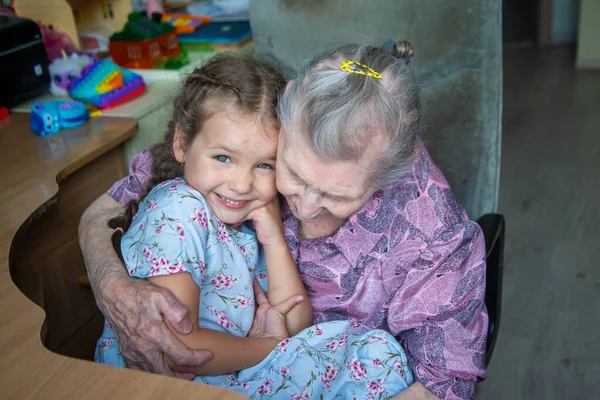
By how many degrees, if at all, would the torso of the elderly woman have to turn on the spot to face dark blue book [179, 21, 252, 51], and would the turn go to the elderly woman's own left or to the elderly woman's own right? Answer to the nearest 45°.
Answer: approximately 135° to the elderly woman's own right

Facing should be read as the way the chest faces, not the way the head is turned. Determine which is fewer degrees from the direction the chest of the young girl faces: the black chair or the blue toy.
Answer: the black chair

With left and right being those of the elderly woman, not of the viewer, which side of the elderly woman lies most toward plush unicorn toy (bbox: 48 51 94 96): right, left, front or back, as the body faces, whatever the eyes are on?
right

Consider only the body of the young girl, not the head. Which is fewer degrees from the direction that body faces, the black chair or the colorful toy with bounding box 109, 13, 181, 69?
the black chair

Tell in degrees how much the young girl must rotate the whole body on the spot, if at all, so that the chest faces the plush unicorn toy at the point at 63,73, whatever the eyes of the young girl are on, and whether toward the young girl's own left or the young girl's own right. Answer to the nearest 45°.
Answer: approximately 180°

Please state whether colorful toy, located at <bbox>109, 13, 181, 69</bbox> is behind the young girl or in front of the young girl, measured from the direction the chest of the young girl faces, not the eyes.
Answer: behind

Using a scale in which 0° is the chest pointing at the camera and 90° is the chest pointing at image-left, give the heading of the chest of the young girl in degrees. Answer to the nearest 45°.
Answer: approximately 315°
